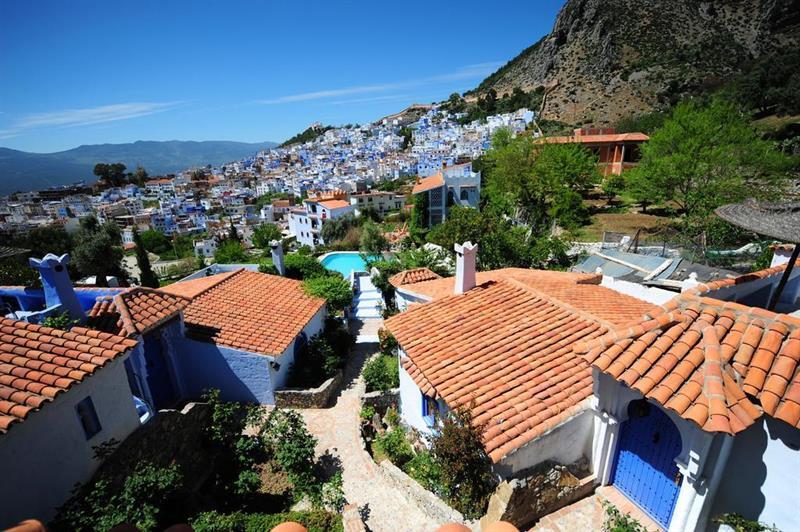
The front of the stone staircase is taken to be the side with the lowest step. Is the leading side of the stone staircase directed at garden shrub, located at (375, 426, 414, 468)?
yes

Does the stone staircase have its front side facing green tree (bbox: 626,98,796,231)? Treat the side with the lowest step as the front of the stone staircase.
no

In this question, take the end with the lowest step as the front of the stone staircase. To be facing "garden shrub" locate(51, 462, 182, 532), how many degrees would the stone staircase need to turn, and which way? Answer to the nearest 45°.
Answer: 0° — it already faces it

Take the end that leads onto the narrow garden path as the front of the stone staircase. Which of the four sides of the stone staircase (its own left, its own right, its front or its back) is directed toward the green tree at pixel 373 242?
back

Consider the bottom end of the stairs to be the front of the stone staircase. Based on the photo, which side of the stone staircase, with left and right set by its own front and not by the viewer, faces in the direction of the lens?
front

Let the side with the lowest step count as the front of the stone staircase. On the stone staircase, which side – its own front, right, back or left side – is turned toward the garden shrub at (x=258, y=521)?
front

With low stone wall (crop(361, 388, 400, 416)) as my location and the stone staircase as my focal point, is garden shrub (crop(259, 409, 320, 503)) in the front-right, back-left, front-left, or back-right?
back-left

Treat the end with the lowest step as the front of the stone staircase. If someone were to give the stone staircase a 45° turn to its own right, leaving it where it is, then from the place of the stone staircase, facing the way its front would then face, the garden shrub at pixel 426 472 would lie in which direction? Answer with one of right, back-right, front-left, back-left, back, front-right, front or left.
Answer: front-left

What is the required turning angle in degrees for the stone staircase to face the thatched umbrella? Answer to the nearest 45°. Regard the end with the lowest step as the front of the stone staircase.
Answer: approximately 45° to its left

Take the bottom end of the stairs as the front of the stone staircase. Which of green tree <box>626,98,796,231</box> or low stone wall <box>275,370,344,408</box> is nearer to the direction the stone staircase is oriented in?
the low stone wall

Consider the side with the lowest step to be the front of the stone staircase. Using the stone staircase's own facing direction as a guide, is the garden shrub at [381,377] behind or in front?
in front

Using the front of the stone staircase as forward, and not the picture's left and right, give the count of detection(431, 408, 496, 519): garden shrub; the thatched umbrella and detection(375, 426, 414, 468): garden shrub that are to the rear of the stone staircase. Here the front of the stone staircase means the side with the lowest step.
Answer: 0

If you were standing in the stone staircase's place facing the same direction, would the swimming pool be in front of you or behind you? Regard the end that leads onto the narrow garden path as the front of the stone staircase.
behind

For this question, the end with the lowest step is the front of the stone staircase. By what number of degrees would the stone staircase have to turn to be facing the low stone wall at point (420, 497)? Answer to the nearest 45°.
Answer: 0° — it already faces it

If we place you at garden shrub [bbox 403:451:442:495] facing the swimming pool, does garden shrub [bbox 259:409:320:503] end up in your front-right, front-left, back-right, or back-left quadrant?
front-left
